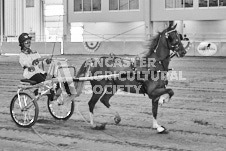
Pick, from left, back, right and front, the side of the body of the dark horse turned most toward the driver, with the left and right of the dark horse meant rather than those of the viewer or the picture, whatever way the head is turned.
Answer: back

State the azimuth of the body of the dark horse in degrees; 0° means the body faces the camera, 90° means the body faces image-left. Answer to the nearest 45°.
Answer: approximately 270°
